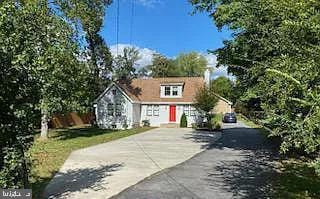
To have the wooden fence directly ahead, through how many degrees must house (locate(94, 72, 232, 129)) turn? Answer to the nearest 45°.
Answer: approximately 90° to its right

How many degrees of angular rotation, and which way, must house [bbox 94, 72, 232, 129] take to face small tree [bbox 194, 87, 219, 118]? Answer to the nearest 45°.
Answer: approximately 45° to its left

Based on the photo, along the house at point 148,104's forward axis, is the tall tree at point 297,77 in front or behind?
in front

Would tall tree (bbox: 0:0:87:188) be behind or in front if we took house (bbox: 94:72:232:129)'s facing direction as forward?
in front

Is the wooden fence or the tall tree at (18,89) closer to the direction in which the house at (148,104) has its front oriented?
the tall tree

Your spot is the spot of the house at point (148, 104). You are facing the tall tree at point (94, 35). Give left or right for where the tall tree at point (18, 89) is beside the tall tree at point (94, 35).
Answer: left

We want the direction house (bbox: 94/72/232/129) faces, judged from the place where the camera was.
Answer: facing the viewer
